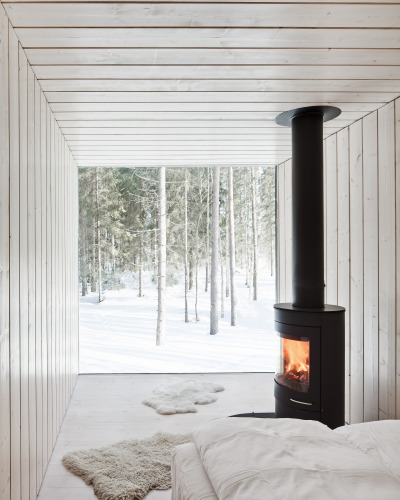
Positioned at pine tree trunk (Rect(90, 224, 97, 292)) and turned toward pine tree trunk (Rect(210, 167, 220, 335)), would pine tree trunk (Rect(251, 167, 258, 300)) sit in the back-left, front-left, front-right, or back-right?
front-left

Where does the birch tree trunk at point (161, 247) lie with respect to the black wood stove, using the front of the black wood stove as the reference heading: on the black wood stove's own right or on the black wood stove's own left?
on the black wood stove's own right

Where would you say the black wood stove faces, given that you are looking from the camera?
facing the viewer and to the left of the viewer

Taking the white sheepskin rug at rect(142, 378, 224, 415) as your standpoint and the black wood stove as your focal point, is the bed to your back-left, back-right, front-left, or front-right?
front-right

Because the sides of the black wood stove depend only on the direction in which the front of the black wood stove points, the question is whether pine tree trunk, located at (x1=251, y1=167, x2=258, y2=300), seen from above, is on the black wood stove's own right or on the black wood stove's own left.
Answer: on the black wood stove's own right

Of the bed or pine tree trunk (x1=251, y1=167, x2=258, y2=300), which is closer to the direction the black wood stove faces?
the bed

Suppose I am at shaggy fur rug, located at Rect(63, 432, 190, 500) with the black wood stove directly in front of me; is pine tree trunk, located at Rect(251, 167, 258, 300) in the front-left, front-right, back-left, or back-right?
front-left

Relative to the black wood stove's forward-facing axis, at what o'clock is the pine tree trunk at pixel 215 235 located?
The pine tree trunk is roughly at 4 o'clock from the black wood stove.

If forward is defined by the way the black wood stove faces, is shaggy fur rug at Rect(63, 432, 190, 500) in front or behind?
in front

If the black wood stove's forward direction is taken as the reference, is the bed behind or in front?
in front

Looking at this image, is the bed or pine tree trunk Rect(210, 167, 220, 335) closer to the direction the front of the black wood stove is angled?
the bed

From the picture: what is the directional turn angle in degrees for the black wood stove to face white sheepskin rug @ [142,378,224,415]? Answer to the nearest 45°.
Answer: approximately 90° to its right
